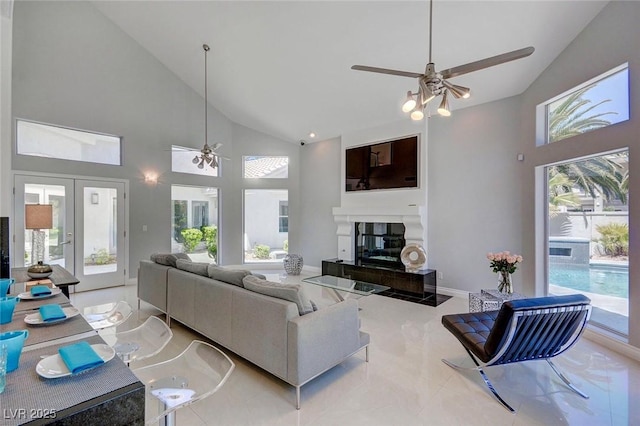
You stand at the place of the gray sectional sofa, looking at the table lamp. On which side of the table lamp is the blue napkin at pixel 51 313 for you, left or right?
left

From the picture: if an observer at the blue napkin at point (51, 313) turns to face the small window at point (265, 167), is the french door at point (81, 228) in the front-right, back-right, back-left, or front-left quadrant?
front-left

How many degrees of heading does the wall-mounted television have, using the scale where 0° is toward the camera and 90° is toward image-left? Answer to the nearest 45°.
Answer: approximately 45°

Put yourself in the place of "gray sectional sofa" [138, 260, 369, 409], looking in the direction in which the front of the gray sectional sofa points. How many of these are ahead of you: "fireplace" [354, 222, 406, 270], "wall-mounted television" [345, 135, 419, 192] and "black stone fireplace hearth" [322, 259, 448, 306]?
3

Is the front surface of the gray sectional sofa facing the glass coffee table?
yes

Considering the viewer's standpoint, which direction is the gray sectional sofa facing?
facing away from the viewer and to the right of the viewer

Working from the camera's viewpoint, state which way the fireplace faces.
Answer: facing the viewer and to the left of the viewer

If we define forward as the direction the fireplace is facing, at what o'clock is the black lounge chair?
The black lounge chair is roughly at 10 o'clock from the fireplace.

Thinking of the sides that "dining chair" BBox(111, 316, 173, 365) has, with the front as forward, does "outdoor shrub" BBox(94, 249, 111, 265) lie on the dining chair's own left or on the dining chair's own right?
on the dining chair's own right

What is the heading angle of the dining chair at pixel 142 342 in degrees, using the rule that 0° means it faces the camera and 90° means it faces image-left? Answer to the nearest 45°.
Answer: approximately 45°

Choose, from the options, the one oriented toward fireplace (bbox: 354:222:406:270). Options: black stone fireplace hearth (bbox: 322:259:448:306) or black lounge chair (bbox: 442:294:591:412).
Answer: the black lounge chair

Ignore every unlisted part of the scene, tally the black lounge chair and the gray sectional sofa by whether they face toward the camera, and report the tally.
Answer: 0

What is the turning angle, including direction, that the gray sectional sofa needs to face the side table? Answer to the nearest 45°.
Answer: approximately 45° to its right

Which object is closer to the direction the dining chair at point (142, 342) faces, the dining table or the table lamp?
the dining table

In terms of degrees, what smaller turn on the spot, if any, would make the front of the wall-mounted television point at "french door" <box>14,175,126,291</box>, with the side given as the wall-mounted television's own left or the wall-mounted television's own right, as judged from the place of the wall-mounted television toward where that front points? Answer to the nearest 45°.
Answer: approximately 45° to the wall-mounted television's own right

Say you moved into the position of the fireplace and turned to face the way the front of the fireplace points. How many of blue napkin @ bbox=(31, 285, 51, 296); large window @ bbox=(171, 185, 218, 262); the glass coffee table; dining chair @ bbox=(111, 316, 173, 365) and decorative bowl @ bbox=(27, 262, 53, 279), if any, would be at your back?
0

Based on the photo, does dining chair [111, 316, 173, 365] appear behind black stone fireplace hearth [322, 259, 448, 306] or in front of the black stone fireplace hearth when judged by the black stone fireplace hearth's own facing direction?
in front

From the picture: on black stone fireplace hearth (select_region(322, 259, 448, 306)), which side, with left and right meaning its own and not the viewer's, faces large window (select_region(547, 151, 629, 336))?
left

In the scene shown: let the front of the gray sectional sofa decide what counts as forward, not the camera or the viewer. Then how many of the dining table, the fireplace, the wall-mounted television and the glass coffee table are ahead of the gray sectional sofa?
3

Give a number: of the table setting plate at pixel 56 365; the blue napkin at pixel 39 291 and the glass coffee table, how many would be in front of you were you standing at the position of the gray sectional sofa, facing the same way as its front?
1
